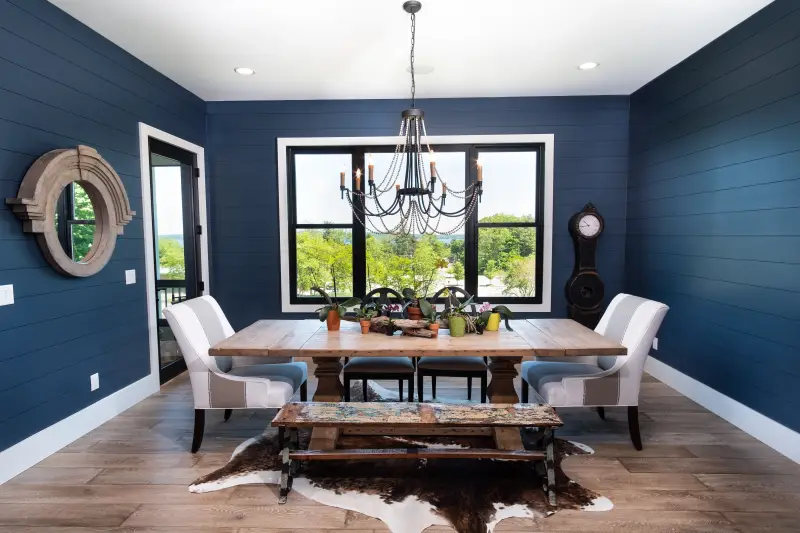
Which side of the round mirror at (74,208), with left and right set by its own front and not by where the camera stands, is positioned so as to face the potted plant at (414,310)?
front

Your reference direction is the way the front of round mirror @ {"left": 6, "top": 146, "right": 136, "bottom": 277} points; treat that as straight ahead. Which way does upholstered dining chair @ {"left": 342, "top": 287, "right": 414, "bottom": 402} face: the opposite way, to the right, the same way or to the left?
to the right

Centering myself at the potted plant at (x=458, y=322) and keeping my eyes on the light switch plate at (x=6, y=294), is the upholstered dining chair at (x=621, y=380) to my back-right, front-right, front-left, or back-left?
back-left

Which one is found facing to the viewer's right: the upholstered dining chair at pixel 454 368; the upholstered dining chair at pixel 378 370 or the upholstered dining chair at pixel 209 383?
the upholstered dining chair at pixel 209 383

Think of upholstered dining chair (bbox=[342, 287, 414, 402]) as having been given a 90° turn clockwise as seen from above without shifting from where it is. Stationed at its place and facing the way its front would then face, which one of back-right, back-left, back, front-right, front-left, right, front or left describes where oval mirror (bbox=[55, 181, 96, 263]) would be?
front

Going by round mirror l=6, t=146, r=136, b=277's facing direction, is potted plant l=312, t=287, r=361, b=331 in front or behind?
in front

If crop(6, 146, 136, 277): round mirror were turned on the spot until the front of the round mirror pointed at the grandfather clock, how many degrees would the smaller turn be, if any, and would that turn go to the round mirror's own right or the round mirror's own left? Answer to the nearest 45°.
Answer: approximately 45° to the round mirror's own left

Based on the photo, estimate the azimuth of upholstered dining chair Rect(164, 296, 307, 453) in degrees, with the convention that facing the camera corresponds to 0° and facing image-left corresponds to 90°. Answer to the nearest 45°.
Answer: approximately 270°

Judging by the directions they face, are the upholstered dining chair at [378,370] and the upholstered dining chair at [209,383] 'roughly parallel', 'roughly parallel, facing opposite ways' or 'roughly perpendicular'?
roughly perpendicular

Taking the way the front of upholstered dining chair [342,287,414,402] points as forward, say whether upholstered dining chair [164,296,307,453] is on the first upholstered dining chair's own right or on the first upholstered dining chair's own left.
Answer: on the first upholstered dining chair's own right

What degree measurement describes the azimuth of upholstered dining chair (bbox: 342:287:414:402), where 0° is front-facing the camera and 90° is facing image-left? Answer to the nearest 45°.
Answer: approximately 0°

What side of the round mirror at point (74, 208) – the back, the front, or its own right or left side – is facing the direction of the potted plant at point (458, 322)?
front

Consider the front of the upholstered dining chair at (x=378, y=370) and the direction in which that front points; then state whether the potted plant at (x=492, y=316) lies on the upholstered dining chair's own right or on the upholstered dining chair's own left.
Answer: on the upholstered dining chair's own left

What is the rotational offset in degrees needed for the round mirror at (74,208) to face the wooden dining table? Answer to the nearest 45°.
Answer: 0° — it already faces it
